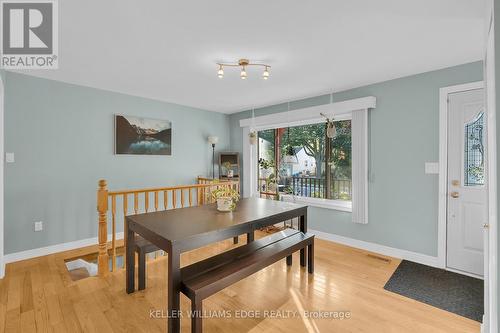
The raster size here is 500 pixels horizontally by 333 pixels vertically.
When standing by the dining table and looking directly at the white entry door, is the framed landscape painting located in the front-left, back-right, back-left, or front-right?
back-left

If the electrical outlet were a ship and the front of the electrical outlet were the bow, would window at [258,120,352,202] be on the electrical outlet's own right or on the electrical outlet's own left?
on the electrical outlet's own left

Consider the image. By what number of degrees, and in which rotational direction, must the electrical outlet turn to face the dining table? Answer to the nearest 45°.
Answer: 0° — it already faces it

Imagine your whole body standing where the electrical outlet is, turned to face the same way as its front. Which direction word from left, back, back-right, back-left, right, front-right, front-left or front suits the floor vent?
front-left
